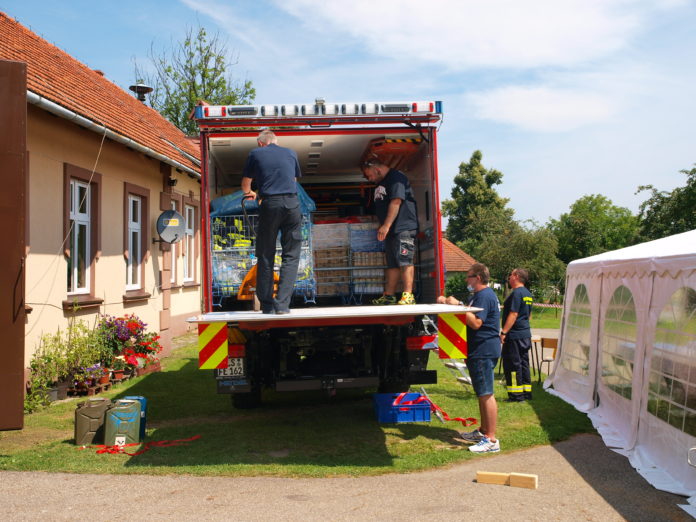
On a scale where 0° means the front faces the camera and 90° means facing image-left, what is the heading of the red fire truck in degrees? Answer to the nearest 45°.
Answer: approximately 180°

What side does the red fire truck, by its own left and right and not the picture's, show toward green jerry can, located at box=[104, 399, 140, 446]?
back

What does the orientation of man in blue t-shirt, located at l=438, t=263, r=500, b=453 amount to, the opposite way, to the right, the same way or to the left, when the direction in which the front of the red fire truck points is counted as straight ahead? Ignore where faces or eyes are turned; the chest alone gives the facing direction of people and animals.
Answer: to the left

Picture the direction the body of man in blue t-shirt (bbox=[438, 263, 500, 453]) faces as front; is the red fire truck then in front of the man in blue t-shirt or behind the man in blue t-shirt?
in front

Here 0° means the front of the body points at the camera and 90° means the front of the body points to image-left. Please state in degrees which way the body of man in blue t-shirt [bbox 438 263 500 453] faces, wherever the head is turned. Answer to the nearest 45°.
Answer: approximately 90°

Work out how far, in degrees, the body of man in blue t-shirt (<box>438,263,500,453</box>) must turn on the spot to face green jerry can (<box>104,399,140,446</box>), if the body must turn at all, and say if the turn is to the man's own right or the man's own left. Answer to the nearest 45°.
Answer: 0° — they already face it

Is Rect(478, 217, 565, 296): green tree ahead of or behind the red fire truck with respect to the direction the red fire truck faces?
ahead

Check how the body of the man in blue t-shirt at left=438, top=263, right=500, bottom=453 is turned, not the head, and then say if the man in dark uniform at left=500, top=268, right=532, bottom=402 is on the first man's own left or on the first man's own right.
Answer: on the first man's own right

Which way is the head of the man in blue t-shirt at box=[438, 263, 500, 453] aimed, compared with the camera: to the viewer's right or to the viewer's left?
to the viewer's left

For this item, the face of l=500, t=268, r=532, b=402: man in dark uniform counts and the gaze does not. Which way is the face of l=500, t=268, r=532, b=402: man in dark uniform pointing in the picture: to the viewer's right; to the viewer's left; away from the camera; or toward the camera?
to the viewer's left

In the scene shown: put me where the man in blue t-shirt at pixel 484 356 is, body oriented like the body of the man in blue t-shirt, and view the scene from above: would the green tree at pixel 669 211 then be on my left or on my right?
on my right

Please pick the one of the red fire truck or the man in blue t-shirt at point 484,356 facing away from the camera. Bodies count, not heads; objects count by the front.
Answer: the red fire truck

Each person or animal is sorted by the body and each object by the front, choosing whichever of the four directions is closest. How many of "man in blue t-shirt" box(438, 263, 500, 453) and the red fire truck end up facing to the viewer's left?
1

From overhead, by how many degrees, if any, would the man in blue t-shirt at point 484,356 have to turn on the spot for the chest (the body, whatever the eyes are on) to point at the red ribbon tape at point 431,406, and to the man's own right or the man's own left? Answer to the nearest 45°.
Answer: approximately 45° to the man's own right
